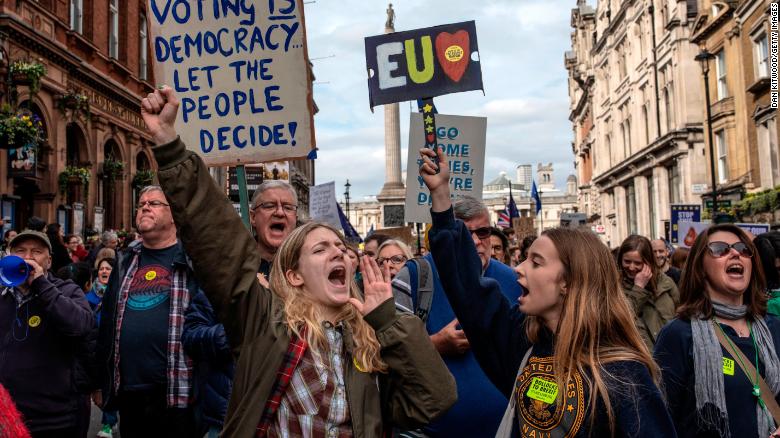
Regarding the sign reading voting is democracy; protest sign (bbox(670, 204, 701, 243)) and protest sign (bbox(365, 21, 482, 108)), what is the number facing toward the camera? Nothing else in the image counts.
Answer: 3

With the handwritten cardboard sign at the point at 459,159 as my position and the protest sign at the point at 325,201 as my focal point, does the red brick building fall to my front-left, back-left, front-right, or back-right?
front-left

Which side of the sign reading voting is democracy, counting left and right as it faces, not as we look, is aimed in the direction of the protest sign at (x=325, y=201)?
back

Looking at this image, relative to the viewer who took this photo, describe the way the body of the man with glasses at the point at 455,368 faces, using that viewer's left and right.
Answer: facing the viewer

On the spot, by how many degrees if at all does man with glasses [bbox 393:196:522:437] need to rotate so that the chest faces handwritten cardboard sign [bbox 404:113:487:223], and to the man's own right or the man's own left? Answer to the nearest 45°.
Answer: approximately 180°

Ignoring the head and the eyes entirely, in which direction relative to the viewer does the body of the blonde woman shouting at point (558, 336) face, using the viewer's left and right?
facing the viewer and to the left of the viewer

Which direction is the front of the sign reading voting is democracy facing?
toward the camera

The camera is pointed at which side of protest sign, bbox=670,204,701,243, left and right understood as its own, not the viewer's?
front

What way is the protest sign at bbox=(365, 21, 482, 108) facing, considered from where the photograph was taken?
facing the viewer
